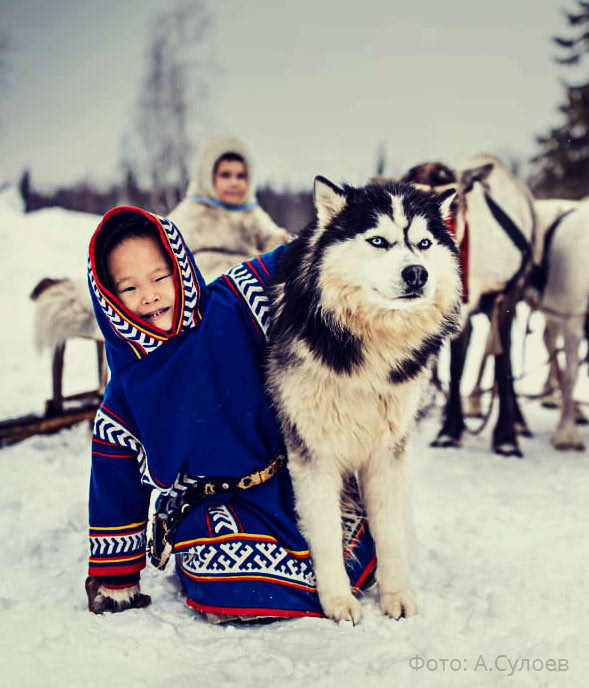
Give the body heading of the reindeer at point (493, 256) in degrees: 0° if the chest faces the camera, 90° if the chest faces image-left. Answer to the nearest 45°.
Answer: approximately 45°

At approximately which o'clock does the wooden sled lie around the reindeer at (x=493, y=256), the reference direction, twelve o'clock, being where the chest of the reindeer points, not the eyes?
The wooden sled is roughly at 1 o'clock from the reindeer.

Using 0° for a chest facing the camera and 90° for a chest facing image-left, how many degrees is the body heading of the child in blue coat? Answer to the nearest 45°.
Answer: approximately 0°

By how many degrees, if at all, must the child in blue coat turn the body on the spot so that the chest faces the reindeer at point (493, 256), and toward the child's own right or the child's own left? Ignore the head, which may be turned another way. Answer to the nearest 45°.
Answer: approximately 135° to the child's own left

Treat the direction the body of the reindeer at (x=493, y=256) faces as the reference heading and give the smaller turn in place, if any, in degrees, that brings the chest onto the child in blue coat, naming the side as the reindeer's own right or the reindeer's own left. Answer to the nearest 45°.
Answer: approximately 45° to the reindeer's own left

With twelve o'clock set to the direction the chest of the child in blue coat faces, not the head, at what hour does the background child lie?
The background child is roughly at 6 o'clock from the child in blue coat.
